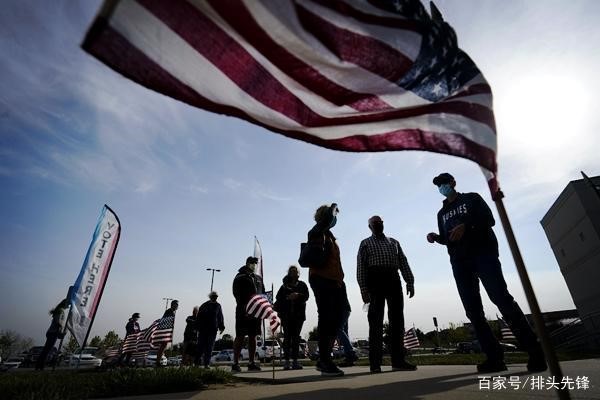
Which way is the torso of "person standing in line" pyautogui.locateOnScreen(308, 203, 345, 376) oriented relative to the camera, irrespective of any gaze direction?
to the viewer's right

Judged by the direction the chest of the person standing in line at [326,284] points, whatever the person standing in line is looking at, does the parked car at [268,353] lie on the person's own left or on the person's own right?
on the person's own left

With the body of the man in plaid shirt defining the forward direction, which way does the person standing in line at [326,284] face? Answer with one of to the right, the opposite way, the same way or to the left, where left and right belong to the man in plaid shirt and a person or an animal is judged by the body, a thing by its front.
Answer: to the left

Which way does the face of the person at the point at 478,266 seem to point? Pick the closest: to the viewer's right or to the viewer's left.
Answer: to the viewer's left

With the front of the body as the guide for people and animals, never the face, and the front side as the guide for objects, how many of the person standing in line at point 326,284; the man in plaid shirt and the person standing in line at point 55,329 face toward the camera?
1

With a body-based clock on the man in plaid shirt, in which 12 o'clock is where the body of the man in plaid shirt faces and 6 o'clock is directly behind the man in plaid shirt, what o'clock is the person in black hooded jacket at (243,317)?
The person in black hooded jacket is roughly at 4 o'clock from the man in plaid shirt.

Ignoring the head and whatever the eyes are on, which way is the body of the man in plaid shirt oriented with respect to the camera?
toward the camera

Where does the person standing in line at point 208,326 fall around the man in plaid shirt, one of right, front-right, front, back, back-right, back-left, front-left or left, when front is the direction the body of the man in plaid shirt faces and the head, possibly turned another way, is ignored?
back-right

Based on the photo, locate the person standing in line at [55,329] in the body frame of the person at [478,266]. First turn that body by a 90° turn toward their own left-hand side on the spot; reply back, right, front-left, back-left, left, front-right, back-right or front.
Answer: back-right

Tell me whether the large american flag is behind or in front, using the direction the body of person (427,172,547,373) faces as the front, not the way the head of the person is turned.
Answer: in front

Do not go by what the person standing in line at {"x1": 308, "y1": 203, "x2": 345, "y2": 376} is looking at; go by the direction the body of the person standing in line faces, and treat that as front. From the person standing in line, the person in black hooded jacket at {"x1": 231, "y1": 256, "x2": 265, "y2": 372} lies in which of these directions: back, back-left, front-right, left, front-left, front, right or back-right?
back-left
